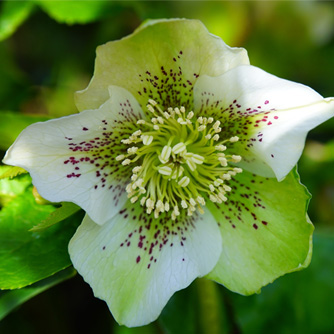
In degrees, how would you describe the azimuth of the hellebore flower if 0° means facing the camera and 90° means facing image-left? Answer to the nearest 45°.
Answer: approximately 0°

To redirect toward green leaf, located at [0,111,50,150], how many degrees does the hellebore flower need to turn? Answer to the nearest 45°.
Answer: approximately 135° to its right

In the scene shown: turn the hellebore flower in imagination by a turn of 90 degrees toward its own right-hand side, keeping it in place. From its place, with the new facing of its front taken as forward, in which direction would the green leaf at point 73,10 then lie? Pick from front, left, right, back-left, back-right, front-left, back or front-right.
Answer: right

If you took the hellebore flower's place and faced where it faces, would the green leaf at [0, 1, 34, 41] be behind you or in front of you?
behind

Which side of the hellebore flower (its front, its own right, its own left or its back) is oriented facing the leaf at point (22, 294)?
right
